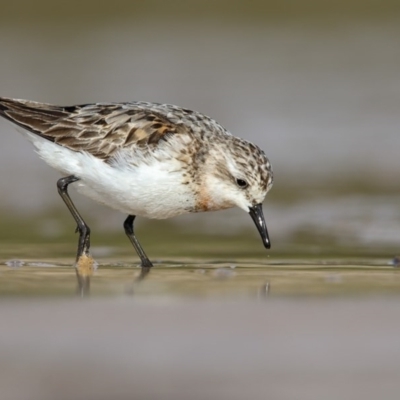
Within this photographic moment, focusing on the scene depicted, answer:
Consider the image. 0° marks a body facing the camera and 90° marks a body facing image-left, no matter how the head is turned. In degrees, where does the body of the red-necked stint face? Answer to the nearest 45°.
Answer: approximately 270°
